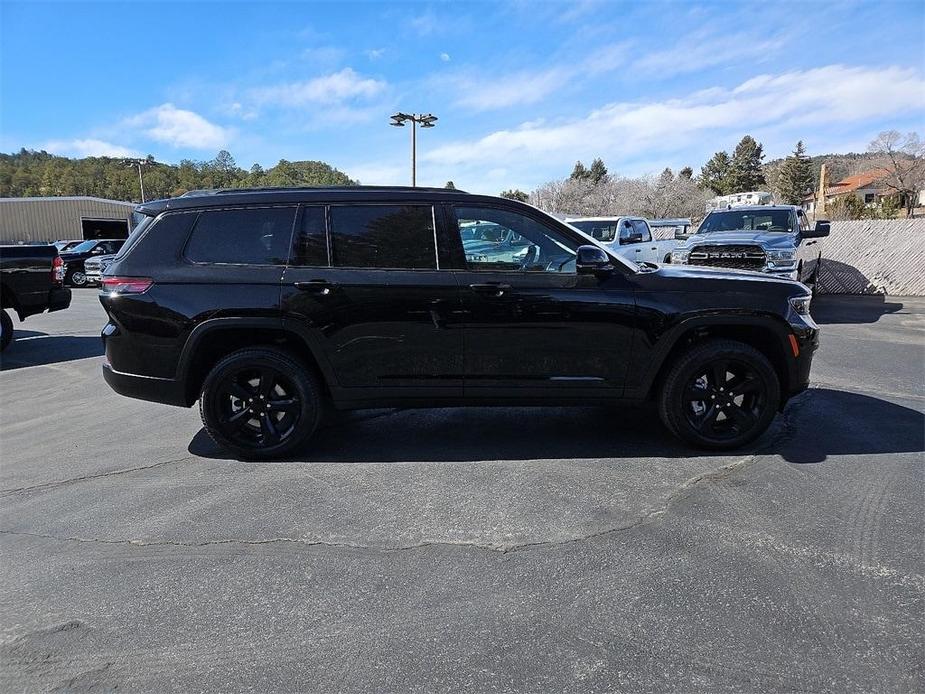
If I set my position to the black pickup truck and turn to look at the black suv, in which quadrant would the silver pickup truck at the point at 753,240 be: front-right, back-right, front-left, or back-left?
front-left

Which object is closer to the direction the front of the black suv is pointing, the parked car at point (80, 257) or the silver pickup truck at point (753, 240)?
the silver pickup truck

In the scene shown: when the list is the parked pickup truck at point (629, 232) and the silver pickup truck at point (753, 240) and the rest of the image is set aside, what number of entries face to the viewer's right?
0

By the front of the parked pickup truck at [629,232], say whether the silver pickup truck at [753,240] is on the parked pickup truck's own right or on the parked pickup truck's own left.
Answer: on the parked pickup truck's own left

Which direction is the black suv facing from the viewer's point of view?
to the viewer's right

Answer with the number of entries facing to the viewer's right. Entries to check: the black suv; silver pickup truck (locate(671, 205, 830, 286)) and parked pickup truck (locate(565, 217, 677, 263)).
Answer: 1

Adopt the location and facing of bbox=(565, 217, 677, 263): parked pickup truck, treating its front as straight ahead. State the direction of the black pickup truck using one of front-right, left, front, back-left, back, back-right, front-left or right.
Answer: front

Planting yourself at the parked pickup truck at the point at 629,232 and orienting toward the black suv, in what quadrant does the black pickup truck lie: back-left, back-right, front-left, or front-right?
front-right

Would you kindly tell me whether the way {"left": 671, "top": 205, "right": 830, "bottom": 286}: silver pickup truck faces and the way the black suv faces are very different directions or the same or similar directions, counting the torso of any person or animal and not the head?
very different directions

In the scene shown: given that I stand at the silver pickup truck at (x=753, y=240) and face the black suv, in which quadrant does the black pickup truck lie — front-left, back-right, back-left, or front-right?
front-right

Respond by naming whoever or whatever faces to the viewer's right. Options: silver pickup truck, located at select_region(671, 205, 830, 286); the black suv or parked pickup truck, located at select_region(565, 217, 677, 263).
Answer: the black suv

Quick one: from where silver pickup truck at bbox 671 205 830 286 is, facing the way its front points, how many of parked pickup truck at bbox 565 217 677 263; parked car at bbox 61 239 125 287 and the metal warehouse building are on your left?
0

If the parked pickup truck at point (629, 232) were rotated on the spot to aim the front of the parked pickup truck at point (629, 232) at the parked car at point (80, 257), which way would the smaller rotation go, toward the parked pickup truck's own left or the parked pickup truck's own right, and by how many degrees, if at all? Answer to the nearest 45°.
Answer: approximately 45° to the parked pickup truck's own right

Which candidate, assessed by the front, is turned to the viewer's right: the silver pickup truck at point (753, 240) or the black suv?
the black suv

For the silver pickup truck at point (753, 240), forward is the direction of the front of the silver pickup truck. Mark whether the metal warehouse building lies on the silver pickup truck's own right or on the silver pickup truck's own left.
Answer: on the silver pickup truck's own right

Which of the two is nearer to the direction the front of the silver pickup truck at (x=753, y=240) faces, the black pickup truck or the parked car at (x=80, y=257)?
the black pickup truck

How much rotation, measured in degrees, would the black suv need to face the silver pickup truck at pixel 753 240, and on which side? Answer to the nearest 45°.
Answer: approximately 45° to its left

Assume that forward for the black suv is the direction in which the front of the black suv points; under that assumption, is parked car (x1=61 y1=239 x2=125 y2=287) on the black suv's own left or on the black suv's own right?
on the black suv's own left

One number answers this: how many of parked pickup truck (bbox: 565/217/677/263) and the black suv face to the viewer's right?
1

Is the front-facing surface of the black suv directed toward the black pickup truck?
no
